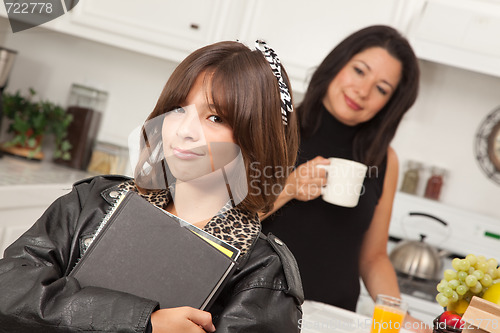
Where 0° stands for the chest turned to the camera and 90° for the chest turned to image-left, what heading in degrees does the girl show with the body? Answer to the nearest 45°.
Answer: approximately 0°

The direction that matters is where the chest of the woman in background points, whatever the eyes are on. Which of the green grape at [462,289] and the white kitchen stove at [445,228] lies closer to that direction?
the green grape

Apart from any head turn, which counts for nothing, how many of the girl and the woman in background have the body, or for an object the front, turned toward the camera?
2

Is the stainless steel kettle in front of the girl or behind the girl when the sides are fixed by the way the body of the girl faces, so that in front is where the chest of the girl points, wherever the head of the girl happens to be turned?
behind

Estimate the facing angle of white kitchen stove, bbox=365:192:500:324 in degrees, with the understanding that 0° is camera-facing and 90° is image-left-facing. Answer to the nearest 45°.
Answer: approximately 0°

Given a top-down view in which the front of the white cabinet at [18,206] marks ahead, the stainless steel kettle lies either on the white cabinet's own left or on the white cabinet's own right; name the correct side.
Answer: on the white cabinet's own left

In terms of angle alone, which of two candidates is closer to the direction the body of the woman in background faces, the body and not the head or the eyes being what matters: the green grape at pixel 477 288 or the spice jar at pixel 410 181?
the green grape

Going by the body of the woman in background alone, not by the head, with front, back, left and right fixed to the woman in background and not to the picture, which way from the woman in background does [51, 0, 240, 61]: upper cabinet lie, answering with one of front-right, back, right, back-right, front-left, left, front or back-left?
back-right

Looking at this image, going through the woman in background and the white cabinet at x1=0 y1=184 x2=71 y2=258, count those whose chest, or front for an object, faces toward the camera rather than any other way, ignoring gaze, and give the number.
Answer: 2
